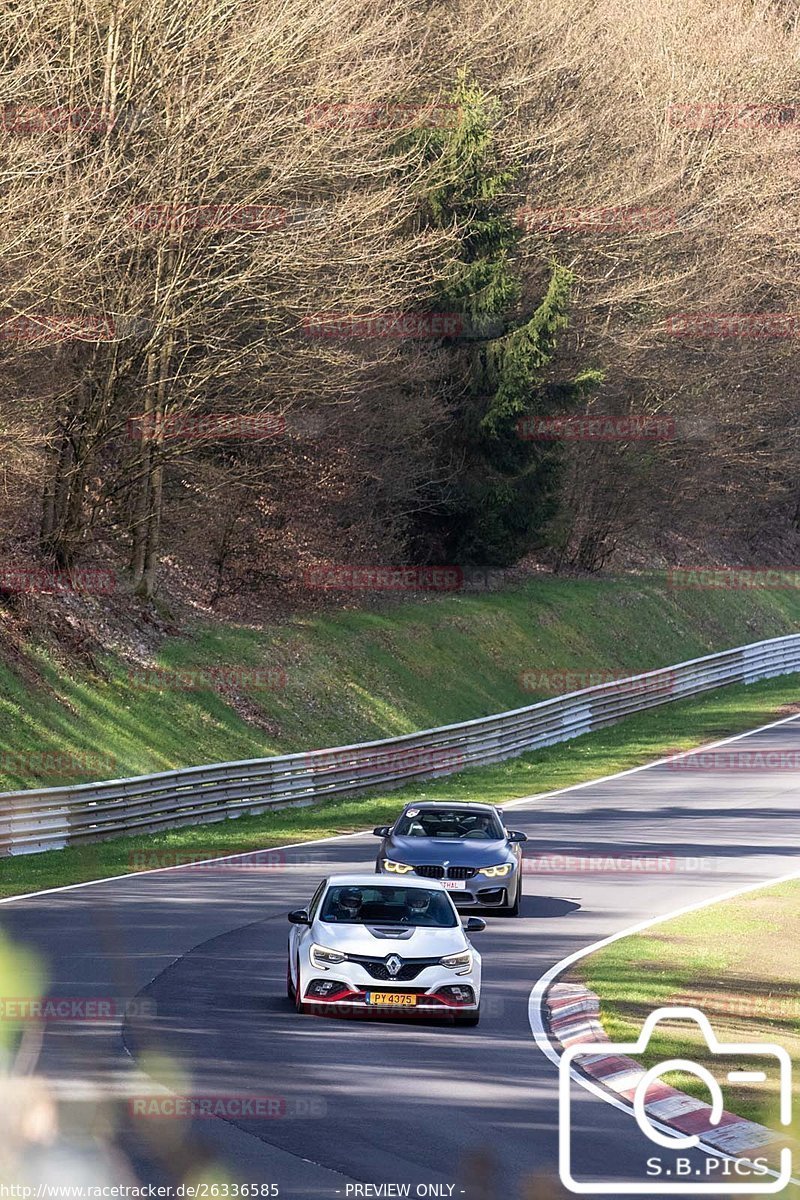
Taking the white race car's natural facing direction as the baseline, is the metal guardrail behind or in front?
behind

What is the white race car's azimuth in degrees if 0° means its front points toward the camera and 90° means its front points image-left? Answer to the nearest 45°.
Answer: approximately 0°
